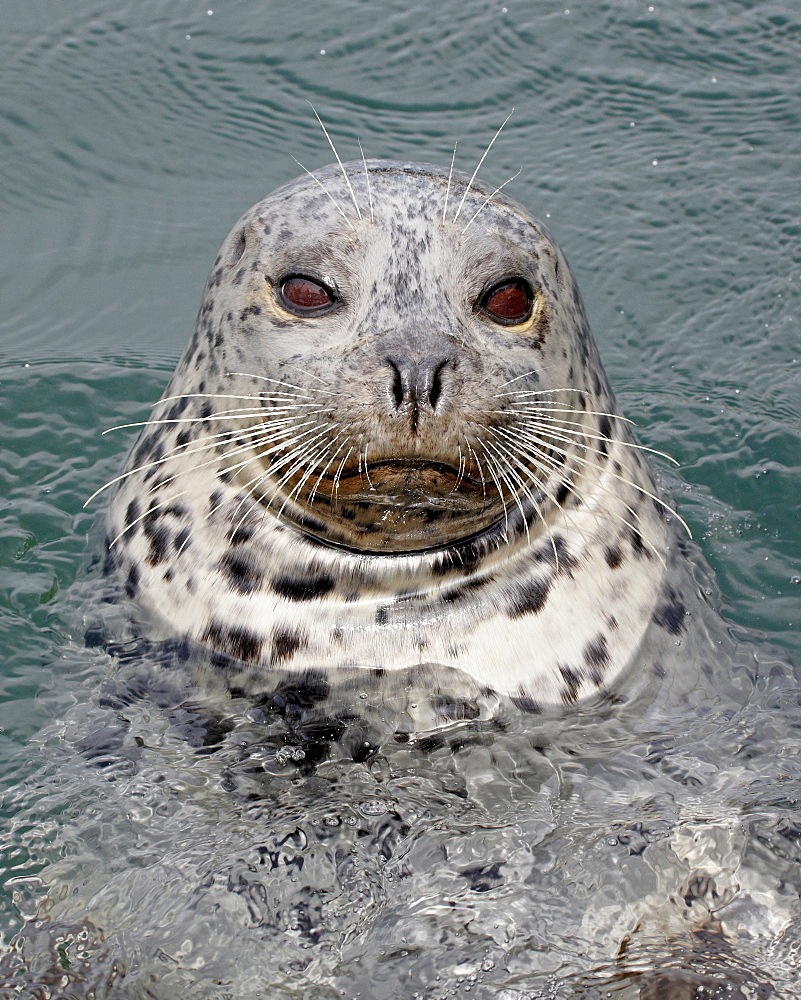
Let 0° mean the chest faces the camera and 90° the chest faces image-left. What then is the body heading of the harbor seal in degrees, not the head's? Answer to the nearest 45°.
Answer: approximately 0°
